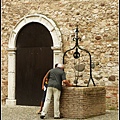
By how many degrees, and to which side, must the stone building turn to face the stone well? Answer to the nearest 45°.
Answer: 0° — it already faces it

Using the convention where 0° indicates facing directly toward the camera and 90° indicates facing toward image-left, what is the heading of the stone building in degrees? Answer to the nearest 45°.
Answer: approximately 0°
